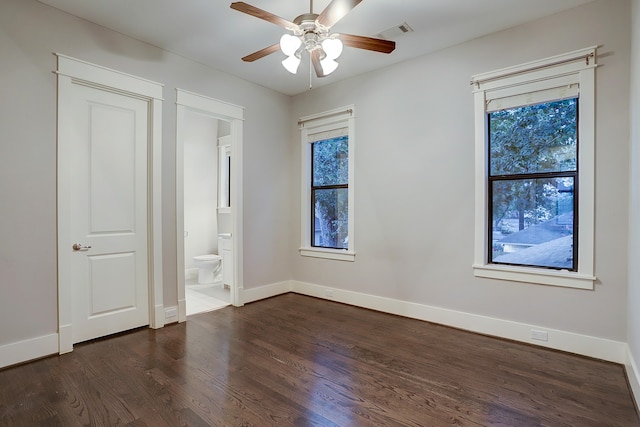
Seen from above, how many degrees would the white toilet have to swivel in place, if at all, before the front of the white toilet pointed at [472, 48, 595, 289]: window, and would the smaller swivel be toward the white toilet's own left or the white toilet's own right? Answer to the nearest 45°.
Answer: approximately 90° to the white toilet's own left

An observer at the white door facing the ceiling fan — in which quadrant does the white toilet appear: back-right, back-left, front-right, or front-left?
back-left

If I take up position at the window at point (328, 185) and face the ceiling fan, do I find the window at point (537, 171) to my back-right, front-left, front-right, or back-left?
front-left

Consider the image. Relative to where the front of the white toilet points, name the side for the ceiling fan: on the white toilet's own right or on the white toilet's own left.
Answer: on the white toilet's own left

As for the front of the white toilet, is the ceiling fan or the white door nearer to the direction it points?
the white door

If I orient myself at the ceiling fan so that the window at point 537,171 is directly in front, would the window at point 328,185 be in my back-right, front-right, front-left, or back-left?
front-left

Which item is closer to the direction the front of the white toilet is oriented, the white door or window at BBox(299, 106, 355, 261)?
the white door

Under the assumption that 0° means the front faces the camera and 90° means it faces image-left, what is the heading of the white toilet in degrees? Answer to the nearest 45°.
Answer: approximately 45°
